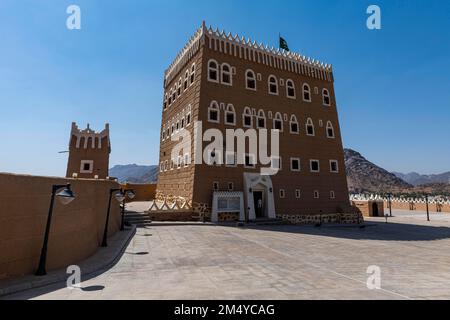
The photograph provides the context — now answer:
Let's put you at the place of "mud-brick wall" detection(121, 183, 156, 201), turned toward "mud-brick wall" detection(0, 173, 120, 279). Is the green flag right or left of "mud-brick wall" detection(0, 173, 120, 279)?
left

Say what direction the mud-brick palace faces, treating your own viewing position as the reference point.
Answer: facing the viewer and to the right of the viewer

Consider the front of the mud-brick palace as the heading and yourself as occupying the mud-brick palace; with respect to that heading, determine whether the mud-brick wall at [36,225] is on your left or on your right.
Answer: on your right

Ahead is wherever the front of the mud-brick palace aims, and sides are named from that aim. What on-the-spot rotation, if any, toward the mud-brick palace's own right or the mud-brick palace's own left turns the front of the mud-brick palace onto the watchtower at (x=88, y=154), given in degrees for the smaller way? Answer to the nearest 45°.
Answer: approximately 135° to the mud-brick palace's own right
